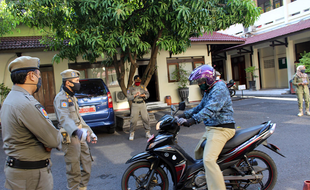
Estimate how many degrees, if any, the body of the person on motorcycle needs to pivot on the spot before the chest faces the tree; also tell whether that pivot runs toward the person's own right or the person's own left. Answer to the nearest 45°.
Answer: approximately 45° to the person's own right

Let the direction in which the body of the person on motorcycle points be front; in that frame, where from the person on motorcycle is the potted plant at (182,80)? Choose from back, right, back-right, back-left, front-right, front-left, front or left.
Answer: right

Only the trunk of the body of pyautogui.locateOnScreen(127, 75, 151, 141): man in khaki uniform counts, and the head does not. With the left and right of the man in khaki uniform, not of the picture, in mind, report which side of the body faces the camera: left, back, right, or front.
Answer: front

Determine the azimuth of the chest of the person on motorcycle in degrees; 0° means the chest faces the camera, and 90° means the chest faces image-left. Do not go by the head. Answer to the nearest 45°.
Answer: approximately 90°

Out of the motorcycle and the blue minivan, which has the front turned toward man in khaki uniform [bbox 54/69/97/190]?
the motorcycle

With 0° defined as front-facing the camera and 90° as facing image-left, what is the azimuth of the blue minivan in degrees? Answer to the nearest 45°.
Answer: approximately 180°

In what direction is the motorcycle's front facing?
to the viewer's left

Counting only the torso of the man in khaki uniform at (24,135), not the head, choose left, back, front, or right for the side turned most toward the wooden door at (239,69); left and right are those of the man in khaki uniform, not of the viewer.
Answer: front

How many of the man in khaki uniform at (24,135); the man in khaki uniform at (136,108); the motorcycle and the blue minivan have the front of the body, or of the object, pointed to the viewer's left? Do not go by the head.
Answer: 1

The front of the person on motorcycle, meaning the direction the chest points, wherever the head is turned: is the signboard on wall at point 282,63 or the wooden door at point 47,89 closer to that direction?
the wooden door

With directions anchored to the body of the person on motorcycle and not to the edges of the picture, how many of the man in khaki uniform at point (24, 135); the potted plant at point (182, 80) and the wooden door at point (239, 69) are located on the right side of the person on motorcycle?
2

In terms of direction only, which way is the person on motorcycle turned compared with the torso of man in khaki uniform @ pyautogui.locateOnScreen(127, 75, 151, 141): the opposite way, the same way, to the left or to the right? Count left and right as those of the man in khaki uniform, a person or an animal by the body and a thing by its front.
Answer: to the right

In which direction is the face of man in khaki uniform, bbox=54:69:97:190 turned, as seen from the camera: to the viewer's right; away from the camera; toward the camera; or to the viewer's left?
to the viewer's right
